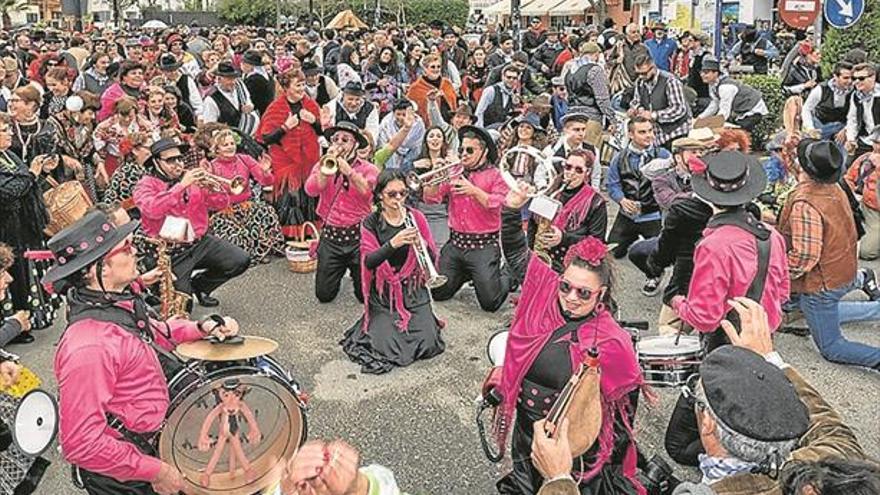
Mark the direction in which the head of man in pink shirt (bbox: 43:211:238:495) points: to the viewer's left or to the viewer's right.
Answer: to the viewer's right

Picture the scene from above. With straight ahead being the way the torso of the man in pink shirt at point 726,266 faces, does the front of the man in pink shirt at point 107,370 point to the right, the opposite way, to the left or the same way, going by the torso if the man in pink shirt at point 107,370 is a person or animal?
to the right

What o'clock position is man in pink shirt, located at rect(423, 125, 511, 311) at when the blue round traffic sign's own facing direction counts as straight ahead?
The man in pink shirt is roughly at 1 o'clock from the blue round traffic sign.

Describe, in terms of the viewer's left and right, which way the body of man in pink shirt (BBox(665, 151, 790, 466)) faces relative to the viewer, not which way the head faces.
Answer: facing away from the viewer and to the left of the viewer

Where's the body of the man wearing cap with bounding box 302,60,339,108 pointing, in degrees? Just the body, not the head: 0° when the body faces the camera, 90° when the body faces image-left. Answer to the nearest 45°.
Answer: approximately 45°

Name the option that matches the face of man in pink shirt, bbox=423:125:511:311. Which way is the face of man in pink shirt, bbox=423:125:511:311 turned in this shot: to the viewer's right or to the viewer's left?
to the viewer's left

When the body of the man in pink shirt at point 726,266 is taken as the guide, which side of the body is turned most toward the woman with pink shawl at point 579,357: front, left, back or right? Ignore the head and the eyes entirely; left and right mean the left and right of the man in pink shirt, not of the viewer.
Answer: left

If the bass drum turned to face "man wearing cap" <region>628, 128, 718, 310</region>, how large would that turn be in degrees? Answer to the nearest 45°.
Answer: approximately 135° to its left

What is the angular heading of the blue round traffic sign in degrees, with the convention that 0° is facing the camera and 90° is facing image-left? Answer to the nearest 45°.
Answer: approximately 0°

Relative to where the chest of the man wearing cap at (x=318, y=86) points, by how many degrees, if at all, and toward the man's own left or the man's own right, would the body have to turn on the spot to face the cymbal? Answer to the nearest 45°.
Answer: approximately 45° to the man's own left

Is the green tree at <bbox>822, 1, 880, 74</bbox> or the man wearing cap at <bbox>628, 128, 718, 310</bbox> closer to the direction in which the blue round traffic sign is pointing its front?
the man wearing cap

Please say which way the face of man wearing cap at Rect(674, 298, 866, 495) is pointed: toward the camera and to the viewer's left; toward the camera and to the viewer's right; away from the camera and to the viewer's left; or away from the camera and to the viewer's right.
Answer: away from the camera and to the viewer's left
